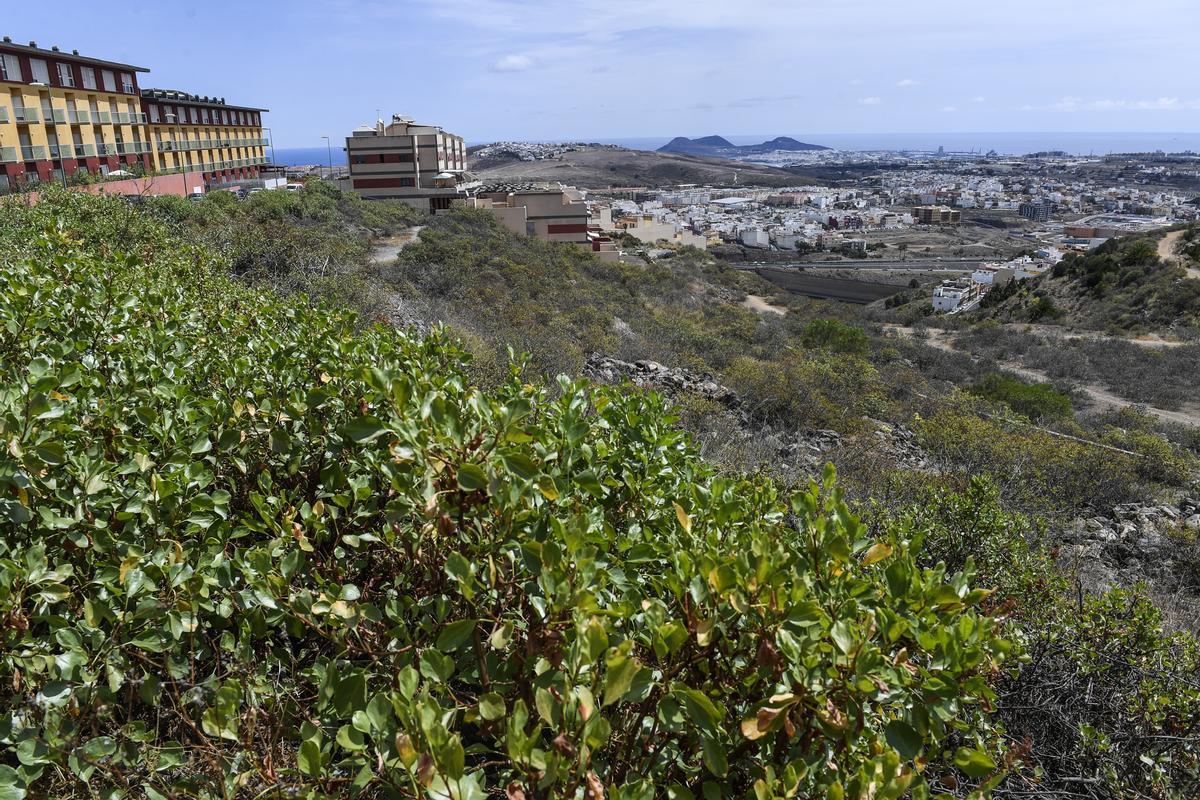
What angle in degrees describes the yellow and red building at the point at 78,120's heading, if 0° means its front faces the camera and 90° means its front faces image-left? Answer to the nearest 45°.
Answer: approximately 315°

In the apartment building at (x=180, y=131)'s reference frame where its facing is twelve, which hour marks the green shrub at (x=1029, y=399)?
The green shrub is roughly at 1 o'clock from the apartment building.

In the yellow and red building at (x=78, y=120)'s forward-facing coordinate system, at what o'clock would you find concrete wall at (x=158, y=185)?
The concrete wall is roughly at 1 o'clock from the yellow and red building.

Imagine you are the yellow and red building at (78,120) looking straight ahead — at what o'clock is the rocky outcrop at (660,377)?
The rocky outcrop is roughly at 1 o'clock from the yellow and red building.

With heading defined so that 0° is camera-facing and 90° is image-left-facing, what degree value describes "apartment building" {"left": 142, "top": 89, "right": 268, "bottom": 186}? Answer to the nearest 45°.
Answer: approximately 315°
